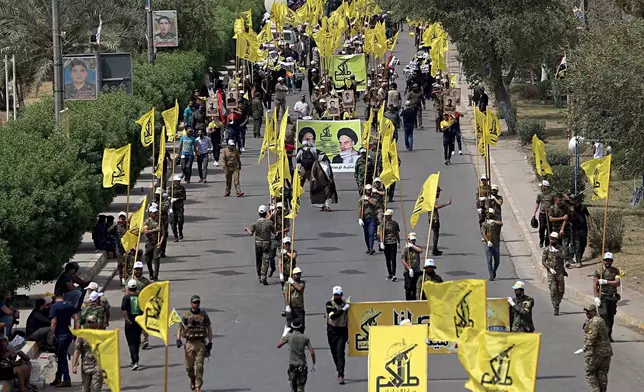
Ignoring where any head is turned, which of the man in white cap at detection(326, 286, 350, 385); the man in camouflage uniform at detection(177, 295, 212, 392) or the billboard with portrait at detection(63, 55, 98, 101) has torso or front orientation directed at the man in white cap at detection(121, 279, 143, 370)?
the billboard with portrait

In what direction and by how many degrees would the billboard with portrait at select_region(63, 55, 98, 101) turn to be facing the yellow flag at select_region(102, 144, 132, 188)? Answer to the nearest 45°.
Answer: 0° — it already faces it

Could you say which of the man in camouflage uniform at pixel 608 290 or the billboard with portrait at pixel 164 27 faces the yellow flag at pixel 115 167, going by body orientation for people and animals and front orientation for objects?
the billboard with portrait

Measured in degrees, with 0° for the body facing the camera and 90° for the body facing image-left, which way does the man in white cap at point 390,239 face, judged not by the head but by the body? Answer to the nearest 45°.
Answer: approximately 0°

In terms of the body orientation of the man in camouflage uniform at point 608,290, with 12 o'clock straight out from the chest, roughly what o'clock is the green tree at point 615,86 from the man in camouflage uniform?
The green tree is roughly at 6 o'clock from the man in camouflage uniform.

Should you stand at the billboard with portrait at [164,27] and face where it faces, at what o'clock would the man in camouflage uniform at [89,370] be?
The man in camouflage uniform is roughly at 12 o'clock from the billboard with portrait.

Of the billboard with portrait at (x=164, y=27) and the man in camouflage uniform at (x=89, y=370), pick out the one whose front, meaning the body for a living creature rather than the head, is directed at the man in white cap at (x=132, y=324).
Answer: the billboard with portrait

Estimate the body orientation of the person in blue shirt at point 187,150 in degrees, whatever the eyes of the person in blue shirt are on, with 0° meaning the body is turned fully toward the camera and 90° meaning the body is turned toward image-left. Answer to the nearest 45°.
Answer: approximately 0°

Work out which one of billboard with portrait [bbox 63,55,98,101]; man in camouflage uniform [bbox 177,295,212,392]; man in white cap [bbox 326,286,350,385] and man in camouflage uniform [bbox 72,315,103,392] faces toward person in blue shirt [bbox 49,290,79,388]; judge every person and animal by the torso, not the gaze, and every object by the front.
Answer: the billboard with portrait
